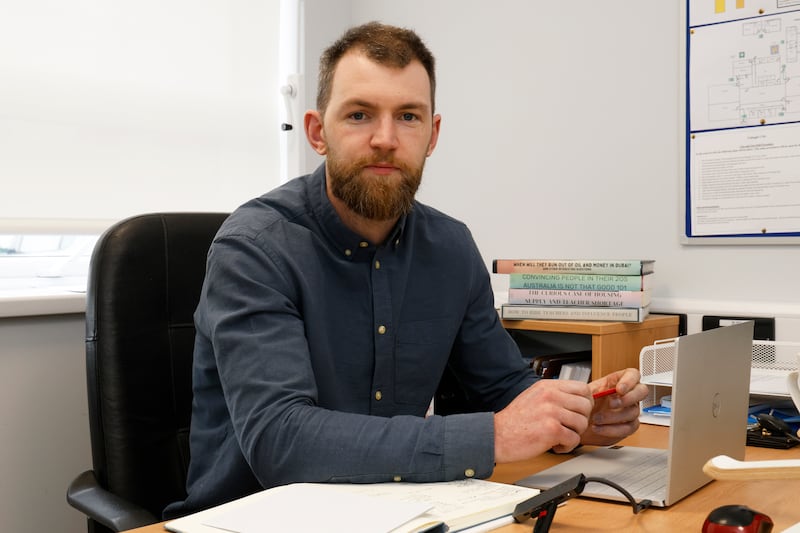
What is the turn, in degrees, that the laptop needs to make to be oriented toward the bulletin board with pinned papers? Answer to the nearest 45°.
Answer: approximately 45° to its right

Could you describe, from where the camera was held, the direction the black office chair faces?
facing the viewer and to the right of the viewer

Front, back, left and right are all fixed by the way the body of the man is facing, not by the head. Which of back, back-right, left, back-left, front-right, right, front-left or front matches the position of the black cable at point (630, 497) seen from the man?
front

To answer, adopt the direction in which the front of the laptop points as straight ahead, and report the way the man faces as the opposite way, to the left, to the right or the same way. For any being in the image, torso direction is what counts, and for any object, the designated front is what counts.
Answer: the opposite way

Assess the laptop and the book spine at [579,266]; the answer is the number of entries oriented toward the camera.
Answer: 1

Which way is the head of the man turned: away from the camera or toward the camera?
toward the camera

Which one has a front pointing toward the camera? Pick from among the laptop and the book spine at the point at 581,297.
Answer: the book spine

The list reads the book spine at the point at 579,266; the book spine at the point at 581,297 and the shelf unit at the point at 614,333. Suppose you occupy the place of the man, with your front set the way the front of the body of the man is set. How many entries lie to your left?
3

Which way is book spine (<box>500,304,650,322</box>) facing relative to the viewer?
toward the camera

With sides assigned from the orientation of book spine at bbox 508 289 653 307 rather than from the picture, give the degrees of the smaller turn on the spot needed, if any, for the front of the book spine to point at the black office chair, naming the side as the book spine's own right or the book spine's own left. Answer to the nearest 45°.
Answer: approximately 45° to the book spine's own right

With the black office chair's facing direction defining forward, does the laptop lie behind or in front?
in front

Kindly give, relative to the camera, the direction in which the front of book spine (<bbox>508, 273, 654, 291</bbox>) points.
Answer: facing the viewer
